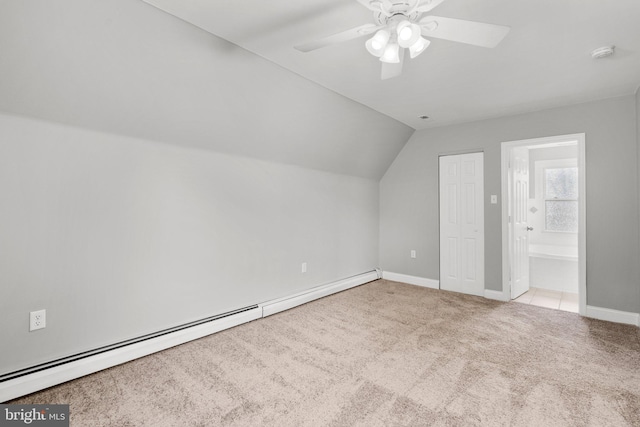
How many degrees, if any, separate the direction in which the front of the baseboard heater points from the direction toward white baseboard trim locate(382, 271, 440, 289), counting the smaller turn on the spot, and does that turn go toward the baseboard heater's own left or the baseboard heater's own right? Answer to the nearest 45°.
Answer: approximately 45° to the baseboard heater's own left

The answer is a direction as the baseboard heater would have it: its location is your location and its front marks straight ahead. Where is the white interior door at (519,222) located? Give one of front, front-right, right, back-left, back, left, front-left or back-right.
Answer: front-left

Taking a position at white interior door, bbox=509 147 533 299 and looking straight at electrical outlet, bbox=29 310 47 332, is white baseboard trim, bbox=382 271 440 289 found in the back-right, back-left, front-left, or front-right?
front-right

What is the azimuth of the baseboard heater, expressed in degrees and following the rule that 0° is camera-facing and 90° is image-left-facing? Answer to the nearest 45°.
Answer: approximately 315°

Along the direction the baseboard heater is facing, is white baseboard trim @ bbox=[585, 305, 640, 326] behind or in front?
in front

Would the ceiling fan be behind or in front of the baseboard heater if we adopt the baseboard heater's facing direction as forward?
in front

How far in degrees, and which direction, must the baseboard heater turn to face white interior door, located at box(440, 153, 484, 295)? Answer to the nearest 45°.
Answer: approximately 45° to its left

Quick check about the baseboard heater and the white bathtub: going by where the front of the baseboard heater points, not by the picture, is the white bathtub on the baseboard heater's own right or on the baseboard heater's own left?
on the baseboard heater's own left

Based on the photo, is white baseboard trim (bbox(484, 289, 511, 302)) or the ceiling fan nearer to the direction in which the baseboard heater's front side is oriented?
the ceiling fan

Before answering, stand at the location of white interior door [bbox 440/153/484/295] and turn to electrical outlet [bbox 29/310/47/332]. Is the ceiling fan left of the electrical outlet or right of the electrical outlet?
left
